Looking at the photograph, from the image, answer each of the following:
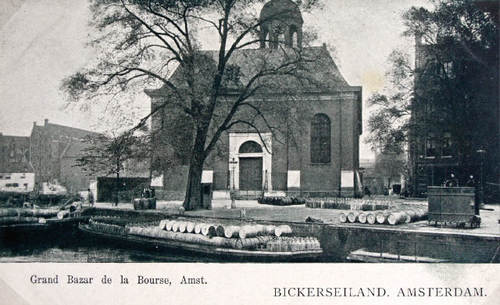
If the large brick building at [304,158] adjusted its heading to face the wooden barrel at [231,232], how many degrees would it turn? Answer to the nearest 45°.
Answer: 0° — it already faces it

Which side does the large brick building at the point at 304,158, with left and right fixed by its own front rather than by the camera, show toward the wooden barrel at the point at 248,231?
front

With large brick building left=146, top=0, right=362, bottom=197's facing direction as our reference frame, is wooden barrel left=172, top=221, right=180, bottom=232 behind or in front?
in front

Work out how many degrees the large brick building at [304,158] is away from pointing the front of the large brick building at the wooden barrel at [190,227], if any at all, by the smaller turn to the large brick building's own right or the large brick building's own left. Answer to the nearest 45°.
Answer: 0° — it already faces it

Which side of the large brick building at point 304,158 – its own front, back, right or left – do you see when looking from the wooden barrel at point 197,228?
front

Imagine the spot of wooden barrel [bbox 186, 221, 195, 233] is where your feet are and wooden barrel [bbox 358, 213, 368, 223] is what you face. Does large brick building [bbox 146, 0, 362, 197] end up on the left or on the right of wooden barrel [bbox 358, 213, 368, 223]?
left

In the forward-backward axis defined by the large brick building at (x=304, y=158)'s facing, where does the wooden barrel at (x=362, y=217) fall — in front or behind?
in front

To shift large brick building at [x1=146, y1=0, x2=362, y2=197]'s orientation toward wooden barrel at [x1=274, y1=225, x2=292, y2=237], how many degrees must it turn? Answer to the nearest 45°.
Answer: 0° — it already faces it

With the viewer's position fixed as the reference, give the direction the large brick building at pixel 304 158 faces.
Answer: facing the viewer

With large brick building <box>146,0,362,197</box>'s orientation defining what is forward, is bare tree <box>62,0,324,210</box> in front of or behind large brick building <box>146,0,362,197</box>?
in front

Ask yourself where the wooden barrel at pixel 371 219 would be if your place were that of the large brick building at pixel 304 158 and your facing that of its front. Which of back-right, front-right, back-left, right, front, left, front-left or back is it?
front

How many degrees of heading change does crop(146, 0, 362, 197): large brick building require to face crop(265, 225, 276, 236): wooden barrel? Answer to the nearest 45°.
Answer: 0° — it already faces it

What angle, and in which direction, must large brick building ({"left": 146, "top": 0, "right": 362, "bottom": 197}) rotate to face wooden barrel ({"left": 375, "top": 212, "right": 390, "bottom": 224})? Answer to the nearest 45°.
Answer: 0° — it already faces it
